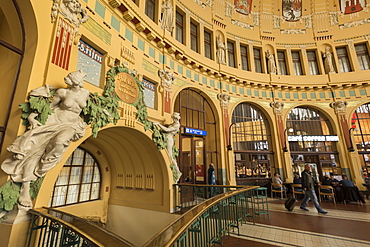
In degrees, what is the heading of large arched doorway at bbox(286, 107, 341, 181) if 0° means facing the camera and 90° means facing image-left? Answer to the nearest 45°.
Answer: approximately 0°

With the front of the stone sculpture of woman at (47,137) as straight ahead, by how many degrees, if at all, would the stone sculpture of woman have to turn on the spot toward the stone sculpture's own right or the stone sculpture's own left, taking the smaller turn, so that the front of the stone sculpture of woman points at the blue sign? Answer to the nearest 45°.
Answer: approximately 90° to the stone sculpture's own left

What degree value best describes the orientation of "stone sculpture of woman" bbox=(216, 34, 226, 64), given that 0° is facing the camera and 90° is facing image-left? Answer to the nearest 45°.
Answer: approximately 315°
